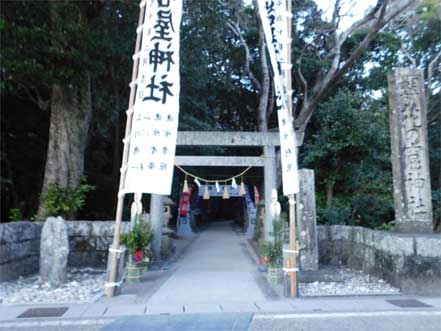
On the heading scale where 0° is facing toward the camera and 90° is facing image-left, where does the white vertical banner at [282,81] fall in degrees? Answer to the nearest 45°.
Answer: approximately 0°

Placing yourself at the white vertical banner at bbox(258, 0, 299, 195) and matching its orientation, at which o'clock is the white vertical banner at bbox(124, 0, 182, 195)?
the white vertical banner at bbox(124, 0, 182, 195) is roughly at 3 o'clock from the white vertical banner at bbox(258, 0, 299, 195).

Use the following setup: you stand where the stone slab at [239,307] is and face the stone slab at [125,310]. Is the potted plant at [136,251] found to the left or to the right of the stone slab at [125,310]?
right

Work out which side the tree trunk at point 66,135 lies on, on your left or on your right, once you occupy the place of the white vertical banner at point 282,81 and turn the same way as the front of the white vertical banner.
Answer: on your right
